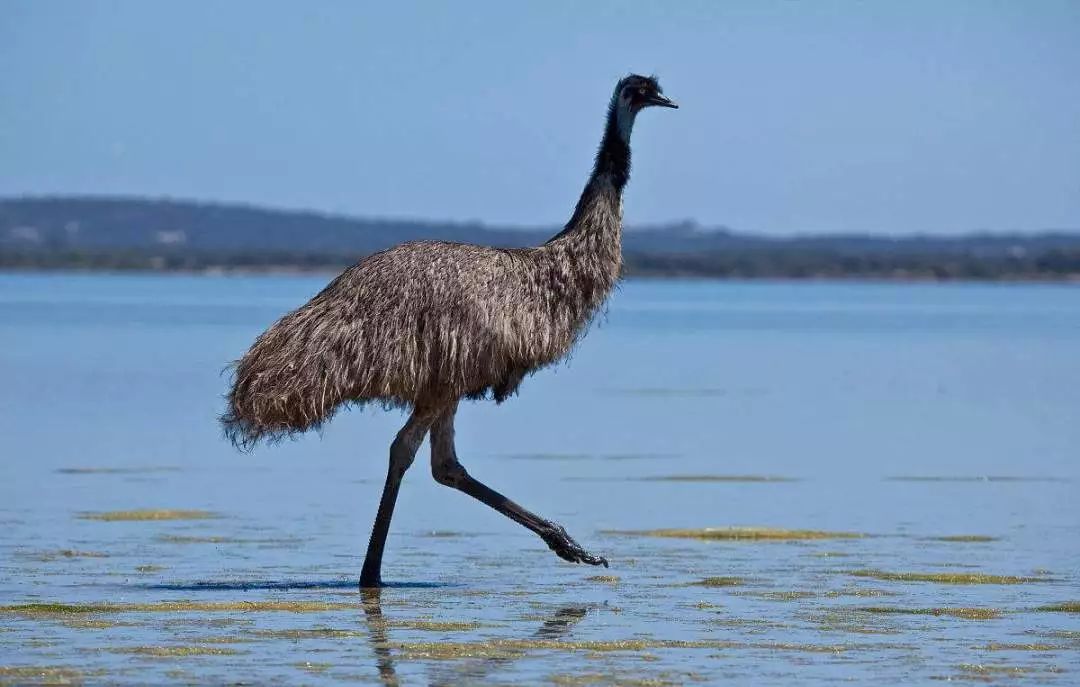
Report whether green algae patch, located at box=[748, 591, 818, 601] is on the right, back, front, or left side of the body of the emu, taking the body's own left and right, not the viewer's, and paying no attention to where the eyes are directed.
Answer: front

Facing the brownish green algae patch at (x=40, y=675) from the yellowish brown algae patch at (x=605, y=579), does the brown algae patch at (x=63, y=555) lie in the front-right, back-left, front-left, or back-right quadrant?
front-right

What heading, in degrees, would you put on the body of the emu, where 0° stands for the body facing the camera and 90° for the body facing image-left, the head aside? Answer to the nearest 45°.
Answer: approximately 270°

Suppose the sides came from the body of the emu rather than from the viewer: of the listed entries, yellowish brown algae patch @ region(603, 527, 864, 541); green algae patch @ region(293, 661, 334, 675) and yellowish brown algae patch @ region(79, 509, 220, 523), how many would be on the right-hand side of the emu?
1

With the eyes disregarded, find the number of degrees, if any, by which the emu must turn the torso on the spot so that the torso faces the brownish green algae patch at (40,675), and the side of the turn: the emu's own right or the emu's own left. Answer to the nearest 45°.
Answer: approximately 135° to the emu's own right

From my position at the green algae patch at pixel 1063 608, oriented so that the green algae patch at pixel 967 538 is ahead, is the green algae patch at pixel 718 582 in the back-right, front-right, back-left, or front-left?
front-left

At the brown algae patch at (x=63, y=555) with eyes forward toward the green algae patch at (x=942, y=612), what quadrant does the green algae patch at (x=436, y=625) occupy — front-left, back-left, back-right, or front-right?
front-right

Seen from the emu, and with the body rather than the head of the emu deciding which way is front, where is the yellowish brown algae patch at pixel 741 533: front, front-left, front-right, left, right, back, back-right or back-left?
front-left

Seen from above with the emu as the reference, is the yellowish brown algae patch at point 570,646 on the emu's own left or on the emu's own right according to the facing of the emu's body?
on the emu's own right

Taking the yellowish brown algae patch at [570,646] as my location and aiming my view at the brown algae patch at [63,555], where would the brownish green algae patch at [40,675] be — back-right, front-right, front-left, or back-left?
front-left

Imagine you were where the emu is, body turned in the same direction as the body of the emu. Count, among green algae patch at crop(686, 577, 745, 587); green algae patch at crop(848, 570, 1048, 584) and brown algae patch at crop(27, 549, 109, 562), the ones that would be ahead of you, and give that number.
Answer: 2
